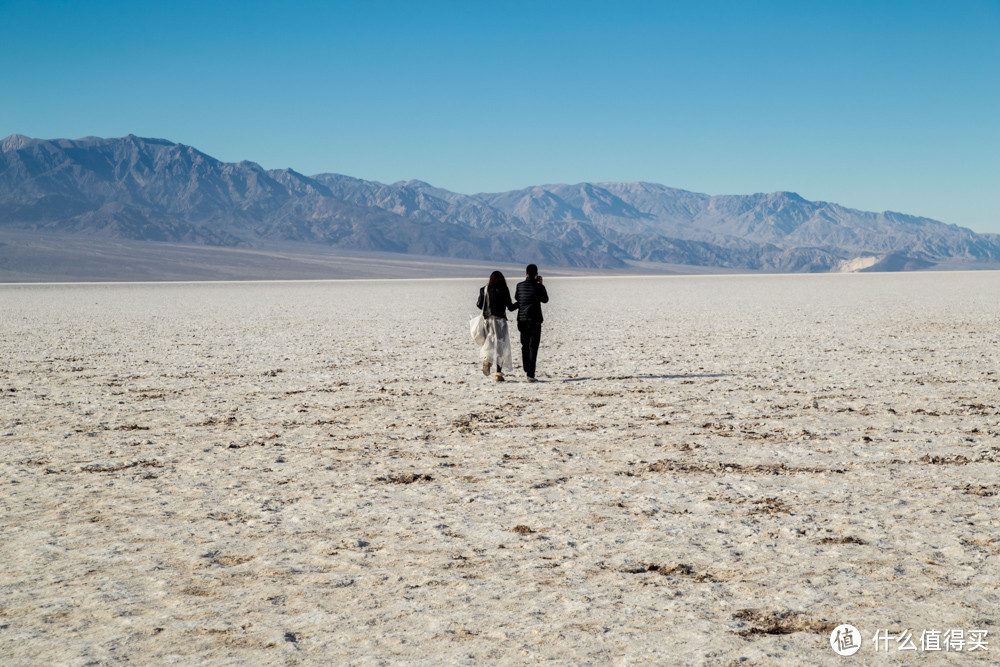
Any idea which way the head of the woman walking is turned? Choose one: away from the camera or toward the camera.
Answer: away from the camera

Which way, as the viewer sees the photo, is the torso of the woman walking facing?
away from the camera
